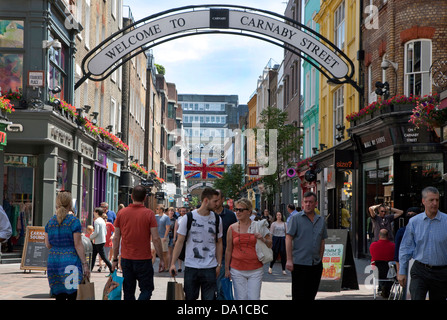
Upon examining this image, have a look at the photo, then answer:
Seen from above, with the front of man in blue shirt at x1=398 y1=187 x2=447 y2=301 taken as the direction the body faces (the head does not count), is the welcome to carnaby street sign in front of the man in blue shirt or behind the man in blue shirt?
behind

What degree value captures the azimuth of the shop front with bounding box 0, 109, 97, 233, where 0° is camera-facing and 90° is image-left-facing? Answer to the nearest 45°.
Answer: approximately 315°

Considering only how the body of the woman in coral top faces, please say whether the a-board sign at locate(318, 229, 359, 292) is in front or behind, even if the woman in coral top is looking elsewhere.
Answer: behind

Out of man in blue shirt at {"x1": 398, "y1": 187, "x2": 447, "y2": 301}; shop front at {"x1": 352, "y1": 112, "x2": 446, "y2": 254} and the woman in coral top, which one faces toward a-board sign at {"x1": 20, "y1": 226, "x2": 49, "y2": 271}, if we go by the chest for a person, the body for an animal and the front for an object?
the shop front

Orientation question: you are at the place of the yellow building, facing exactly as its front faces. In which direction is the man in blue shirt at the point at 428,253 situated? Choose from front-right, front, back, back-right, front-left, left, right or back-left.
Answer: front-left

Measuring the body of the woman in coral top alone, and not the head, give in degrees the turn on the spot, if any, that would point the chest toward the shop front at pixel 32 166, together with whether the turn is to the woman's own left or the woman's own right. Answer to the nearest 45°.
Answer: approximately 135° to the woman's own right

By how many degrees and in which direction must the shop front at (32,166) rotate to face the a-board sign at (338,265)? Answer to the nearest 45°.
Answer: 0° — it already faces it

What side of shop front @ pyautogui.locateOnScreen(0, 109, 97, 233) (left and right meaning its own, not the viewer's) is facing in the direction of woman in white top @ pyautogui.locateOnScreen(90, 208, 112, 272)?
front

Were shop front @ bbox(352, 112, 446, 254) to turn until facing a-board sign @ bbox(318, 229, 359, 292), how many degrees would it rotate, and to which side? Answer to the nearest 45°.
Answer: approximately 45° to its left

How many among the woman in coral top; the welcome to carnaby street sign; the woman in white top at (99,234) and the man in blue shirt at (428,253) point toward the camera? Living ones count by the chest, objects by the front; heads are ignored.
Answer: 3
